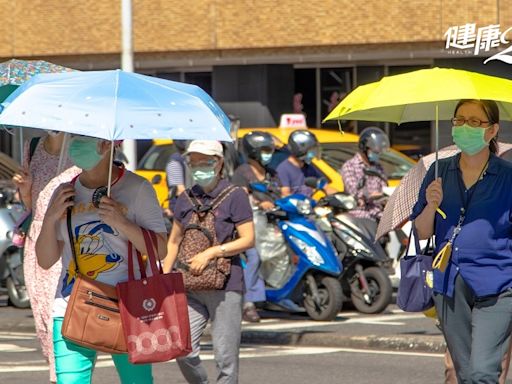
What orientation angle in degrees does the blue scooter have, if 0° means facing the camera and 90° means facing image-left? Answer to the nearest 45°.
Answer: approximately 315°

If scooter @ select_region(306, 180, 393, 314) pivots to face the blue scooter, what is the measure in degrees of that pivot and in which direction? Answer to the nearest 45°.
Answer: approximately 90° to its right

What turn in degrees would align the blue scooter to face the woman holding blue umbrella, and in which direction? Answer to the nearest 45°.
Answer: approximately 45° to its right

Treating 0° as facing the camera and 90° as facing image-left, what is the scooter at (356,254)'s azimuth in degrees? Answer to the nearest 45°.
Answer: approximately 315°

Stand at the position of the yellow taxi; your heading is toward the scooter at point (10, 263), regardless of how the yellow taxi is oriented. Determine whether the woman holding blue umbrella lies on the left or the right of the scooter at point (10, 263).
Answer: left

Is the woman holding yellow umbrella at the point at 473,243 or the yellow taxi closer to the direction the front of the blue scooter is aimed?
the woman holding yellow umbrella

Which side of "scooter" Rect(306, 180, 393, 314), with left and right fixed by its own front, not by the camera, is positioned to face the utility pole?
back
